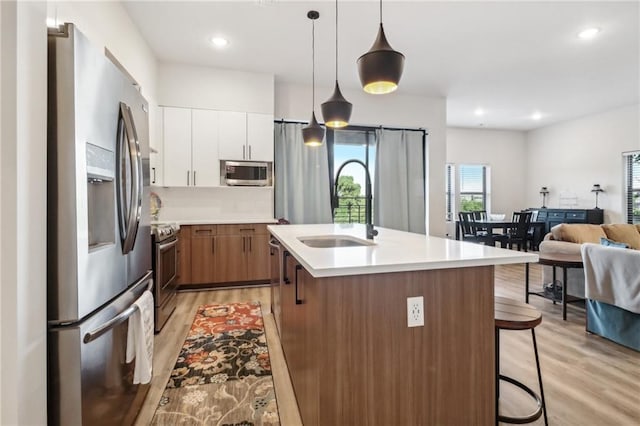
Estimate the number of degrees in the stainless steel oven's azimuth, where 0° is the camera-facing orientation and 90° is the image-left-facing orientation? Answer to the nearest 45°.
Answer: approximately 270°

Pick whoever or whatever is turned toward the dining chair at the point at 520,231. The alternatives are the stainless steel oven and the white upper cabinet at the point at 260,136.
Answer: the stainless steel oven

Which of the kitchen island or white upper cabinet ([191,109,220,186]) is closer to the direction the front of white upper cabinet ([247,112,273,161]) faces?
the kitchen island

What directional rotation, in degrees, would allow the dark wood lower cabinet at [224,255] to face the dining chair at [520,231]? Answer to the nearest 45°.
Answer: approximately 90° to its left

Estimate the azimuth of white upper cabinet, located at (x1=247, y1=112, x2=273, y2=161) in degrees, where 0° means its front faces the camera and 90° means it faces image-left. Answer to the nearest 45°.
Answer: approximately 0°

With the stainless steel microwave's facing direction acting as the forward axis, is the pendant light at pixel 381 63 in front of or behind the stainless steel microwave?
in front

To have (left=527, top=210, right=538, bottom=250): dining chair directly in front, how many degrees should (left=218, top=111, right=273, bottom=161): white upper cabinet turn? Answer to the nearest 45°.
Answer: approximately 90° to its left

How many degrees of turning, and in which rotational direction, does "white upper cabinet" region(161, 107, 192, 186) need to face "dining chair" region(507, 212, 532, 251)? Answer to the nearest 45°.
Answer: approximately 90° to its left

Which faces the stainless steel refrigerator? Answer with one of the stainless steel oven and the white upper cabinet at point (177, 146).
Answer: the white upper cabinet
